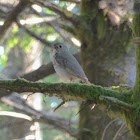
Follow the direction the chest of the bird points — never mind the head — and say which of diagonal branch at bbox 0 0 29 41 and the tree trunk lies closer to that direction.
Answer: the diagonal branch

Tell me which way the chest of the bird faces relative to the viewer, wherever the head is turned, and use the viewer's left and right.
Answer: facing to the left of the viewer

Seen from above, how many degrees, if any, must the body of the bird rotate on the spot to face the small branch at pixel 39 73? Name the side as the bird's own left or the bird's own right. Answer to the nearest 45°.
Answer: approximately 45° to the bird's own right

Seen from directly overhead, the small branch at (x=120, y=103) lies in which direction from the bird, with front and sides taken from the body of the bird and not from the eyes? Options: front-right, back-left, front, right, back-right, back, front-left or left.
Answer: back
